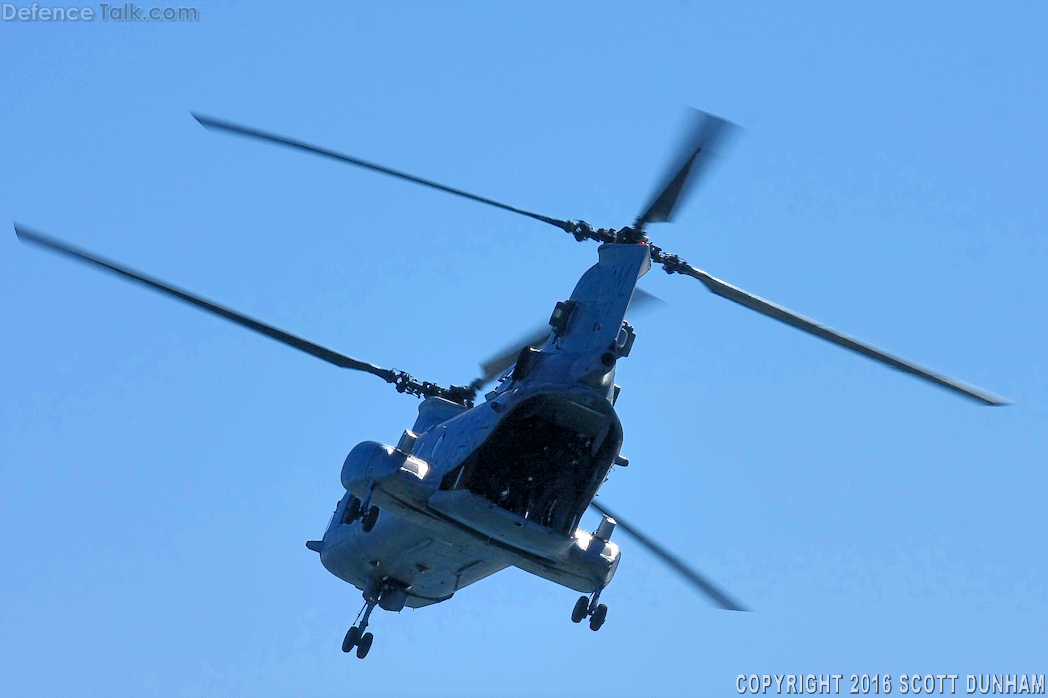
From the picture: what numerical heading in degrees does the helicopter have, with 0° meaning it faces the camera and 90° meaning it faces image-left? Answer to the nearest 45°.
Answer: approximately 135°
